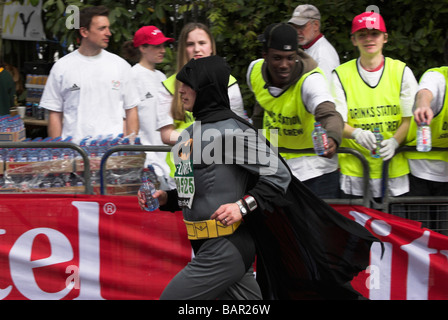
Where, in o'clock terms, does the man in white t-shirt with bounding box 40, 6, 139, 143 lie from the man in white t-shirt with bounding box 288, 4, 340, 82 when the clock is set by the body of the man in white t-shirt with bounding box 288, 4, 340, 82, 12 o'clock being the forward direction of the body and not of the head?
the man in white t-shirt with bounding box 40, 6, 139, 143 is roughly at 1 o'clock from the man in white t-shirt with bounding box 288, 4, 340, 82.

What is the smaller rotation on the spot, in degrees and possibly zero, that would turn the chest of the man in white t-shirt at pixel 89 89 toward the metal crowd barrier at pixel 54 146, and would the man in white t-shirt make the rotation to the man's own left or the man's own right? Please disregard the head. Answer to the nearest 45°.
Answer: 0° — they already face it

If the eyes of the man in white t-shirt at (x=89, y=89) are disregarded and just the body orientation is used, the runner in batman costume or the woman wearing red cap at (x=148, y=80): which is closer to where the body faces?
the runner in batman costume

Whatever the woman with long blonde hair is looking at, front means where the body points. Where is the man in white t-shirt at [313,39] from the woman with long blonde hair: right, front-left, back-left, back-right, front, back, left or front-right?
back-left

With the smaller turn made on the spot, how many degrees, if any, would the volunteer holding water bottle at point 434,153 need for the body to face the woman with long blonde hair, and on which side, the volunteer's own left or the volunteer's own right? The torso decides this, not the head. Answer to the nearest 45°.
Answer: approximately 90° to the volunteer's own right

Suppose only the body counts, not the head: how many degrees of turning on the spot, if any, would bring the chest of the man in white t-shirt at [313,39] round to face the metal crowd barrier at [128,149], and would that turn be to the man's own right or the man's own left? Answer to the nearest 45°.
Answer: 0° — they already face it

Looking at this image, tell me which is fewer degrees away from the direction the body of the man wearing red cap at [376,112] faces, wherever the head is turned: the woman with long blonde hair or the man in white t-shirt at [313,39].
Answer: the woman with long blonde hair

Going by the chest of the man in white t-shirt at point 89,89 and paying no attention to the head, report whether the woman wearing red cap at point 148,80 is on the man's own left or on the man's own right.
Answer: on the man's own left

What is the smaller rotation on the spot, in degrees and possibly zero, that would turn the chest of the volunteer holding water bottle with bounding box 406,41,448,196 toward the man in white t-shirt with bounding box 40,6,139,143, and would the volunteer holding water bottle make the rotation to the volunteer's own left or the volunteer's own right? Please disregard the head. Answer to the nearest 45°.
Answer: approximately 90° to the volunteer's own right

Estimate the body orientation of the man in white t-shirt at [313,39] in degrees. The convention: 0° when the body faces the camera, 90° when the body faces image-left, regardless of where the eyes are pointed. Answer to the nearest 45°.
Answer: approximately 45°

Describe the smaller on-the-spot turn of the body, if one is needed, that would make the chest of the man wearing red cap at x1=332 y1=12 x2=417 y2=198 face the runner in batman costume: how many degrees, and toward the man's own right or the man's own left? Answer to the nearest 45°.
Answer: approximately 45° to the man's own right

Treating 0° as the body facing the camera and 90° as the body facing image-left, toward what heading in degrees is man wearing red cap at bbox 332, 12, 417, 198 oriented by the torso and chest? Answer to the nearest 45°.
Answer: approximately 0°
